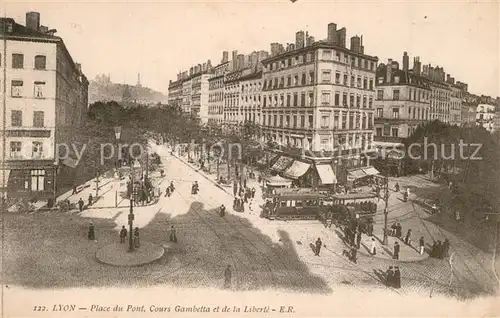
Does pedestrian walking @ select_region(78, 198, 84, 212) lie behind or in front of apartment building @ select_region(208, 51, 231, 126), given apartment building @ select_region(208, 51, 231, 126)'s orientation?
in front

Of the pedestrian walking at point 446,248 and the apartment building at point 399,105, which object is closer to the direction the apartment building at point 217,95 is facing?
the pedestrian walking

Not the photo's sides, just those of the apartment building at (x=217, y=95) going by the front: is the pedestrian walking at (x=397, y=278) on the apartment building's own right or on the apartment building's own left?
on the apartment building's own left

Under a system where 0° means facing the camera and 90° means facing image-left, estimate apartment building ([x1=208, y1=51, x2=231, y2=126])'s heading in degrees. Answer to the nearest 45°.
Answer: approximately 45°
